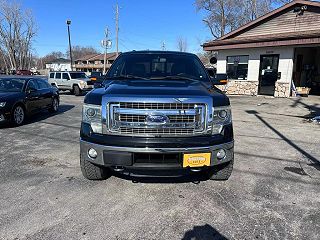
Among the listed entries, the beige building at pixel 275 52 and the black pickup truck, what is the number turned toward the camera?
2

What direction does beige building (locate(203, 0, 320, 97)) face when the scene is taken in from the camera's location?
facing the viewer

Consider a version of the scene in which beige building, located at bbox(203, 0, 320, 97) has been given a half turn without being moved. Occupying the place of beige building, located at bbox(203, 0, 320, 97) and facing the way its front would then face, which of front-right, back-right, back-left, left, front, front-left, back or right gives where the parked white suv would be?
left

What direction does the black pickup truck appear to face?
toward the camera

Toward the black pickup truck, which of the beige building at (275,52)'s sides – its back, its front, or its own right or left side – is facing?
front

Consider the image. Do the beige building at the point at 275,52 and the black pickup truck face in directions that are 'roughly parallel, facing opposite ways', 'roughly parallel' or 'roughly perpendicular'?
roughly parallel
